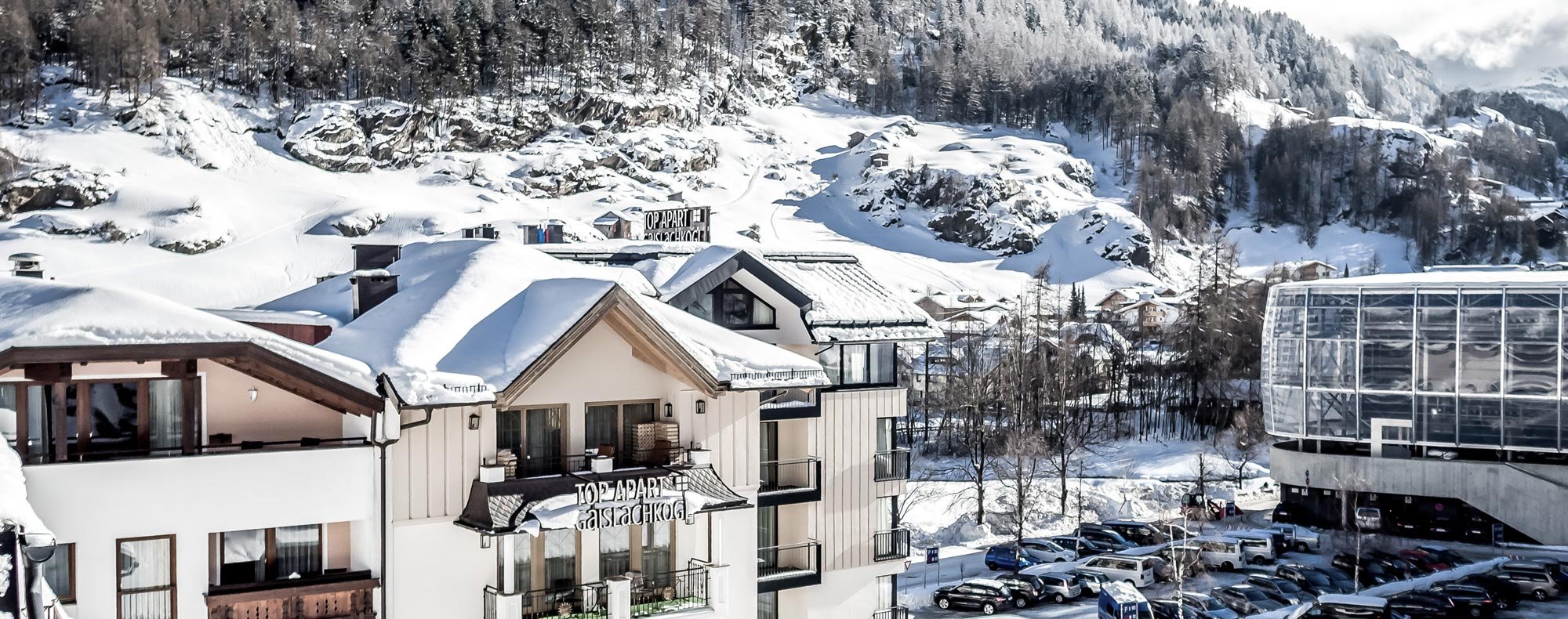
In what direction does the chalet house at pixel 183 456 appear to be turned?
toward the camera

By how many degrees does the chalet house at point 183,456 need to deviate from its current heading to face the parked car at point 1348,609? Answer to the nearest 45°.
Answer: approximately 90° to its left

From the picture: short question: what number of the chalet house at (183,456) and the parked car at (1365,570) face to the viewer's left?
0

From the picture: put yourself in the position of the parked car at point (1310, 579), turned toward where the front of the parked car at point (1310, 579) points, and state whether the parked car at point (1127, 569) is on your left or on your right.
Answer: on your right

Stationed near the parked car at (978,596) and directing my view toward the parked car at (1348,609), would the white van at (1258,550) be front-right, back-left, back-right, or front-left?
front-left

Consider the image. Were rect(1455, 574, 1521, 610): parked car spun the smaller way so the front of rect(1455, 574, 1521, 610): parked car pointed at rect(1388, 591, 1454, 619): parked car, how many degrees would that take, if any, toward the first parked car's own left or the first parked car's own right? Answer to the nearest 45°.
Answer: approximately 90° to the first parked car's own left

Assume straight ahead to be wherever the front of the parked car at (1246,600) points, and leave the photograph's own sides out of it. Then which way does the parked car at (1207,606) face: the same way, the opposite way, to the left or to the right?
the same way

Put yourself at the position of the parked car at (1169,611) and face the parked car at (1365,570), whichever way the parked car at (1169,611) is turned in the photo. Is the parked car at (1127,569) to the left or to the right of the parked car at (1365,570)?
left

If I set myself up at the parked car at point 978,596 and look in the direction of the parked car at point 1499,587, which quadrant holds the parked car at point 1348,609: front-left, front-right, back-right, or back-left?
front-right

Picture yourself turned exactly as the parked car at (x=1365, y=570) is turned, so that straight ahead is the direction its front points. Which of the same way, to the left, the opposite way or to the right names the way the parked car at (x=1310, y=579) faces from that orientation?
the same way

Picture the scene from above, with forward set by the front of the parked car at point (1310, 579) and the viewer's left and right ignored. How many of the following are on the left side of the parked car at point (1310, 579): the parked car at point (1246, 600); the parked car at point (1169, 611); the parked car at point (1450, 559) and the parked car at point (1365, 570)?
2
